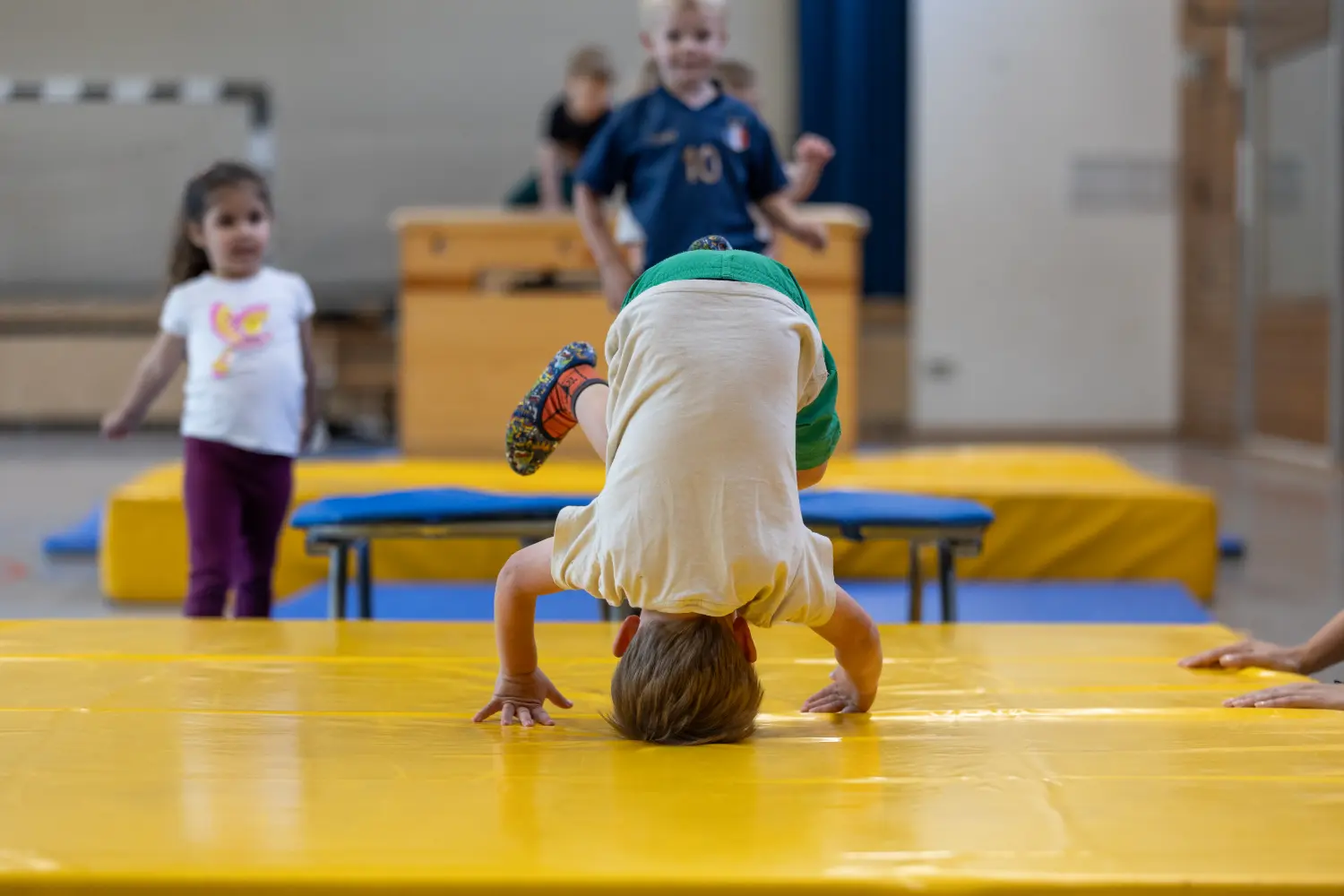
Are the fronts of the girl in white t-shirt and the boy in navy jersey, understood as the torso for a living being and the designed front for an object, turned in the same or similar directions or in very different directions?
same or similar directions

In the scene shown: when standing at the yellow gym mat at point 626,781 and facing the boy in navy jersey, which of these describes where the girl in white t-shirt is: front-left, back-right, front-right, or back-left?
front-left

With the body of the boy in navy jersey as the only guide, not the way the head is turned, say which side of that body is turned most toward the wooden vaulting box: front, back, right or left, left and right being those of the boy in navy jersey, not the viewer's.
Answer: back

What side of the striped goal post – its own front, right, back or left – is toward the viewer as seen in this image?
front

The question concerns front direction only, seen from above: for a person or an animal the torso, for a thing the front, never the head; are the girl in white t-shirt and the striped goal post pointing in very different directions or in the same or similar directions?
same or similar directions

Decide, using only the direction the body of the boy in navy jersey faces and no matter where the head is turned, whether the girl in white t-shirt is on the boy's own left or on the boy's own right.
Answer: on the boy's own right

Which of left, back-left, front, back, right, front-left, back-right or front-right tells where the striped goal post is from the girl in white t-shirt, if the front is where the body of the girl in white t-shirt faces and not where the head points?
back

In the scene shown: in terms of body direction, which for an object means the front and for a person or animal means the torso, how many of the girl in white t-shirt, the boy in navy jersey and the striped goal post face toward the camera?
3

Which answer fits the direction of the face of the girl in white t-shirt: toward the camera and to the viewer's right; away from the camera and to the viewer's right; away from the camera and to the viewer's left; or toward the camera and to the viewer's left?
toward the camera and to the viewer's right

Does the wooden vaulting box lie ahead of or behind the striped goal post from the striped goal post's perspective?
ahead

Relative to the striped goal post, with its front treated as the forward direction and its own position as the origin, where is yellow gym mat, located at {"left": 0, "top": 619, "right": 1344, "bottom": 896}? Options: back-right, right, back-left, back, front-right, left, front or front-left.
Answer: front

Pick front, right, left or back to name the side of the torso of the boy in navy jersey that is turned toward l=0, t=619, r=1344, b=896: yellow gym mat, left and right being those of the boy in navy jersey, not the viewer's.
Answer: front

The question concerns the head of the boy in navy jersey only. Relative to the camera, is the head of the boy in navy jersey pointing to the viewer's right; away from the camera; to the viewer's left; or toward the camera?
toward the camera

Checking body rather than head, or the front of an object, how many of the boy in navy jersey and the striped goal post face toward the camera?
2

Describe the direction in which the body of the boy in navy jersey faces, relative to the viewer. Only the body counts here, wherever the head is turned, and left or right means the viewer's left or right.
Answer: facing the viewer
